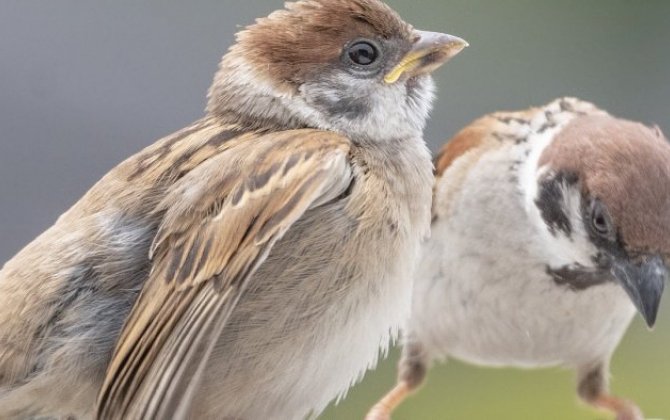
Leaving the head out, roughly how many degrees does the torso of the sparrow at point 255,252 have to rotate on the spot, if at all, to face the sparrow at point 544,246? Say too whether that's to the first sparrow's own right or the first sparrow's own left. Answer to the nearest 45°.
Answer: approximately 45° to the first sparrow's own left

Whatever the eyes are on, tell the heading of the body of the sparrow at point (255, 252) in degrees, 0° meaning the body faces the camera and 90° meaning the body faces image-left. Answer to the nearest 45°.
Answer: approximately 270°
